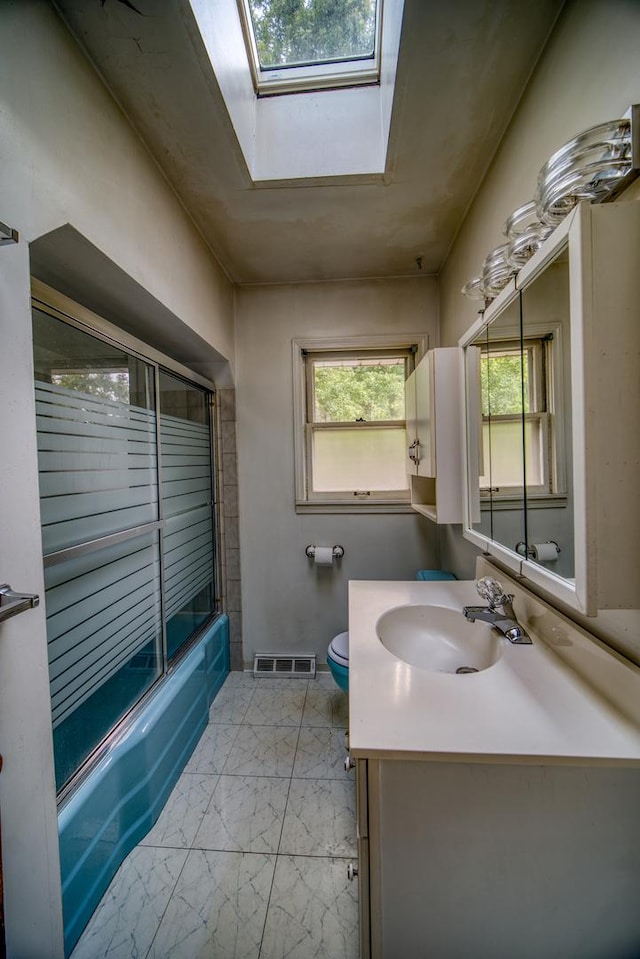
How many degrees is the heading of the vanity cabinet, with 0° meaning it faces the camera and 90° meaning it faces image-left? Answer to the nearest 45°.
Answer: approximately 90°

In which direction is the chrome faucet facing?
to the viewer's left

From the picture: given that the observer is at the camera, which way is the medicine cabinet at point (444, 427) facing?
facing to the left of the viewer

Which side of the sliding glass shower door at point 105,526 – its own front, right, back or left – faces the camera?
right

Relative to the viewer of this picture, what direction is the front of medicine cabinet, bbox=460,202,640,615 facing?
facing to the left of the viewer

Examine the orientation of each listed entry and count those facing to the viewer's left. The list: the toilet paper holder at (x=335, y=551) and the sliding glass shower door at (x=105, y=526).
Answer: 0

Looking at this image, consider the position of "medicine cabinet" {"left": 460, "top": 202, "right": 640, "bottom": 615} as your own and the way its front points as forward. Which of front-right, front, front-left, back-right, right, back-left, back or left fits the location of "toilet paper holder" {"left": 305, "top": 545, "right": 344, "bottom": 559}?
front-right
